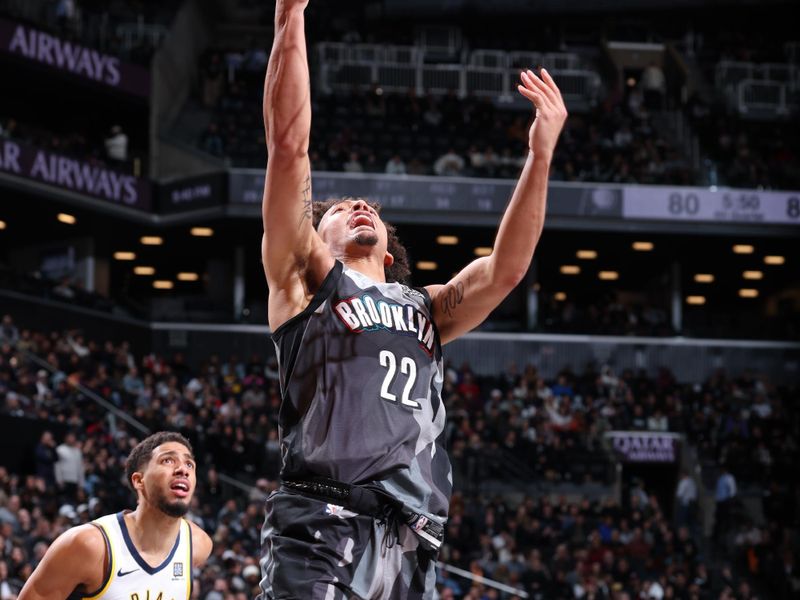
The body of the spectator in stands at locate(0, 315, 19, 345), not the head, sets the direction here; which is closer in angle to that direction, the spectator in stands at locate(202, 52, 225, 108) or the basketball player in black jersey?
the basketball player in black jersey

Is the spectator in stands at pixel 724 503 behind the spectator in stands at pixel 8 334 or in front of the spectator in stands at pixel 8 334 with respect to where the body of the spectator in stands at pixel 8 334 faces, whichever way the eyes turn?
in front

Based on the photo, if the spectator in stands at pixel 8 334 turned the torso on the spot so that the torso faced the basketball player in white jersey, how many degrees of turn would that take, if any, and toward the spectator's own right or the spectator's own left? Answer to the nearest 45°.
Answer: approximately 45° to the spectator's own right

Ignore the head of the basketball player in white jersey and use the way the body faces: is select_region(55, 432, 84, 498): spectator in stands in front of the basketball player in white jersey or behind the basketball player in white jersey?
behind

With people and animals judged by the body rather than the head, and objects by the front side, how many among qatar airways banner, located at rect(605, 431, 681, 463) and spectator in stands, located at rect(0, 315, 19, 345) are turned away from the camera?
0

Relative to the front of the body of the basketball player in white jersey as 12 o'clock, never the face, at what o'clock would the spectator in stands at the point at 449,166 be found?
The spectator in stands is roughly at 8 o'clock from the basketball player in white jersey.

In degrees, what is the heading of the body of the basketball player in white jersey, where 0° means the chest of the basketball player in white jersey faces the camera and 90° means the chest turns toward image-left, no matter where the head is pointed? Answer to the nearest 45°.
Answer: approximately 315°

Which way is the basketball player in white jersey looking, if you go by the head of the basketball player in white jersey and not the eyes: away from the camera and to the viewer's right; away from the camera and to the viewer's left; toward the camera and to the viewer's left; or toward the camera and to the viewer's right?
toward the camera and to the viewer's right

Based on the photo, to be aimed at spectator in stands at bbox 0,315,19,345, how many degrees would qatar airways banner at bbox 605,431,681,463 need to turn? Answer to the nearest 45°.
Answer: approximately 45° to its right

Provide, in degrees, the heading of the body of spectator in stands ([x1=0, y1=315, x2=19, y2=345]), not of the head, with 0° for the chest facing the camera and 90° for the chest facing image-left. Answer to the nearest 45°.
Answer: approximately 315°

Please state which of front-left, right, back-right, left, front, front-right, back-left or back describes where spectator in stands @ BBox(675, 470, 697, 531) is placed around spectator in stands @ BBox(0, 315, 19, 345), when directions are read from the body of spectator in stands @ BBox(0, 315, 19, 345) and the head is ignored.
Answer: front-left

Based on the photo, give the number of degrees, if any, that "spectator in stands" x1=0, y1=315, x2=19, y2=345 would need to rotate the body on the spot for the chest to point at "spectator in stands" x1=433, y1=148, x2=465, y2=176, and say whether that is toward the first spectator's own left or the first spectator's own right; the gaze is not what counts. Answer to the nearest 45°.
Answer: approximately 90° to the first spectator's own left

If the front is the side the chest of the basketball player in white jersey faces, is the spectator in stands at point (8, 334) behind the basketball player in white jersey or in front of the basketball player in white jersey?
behind
